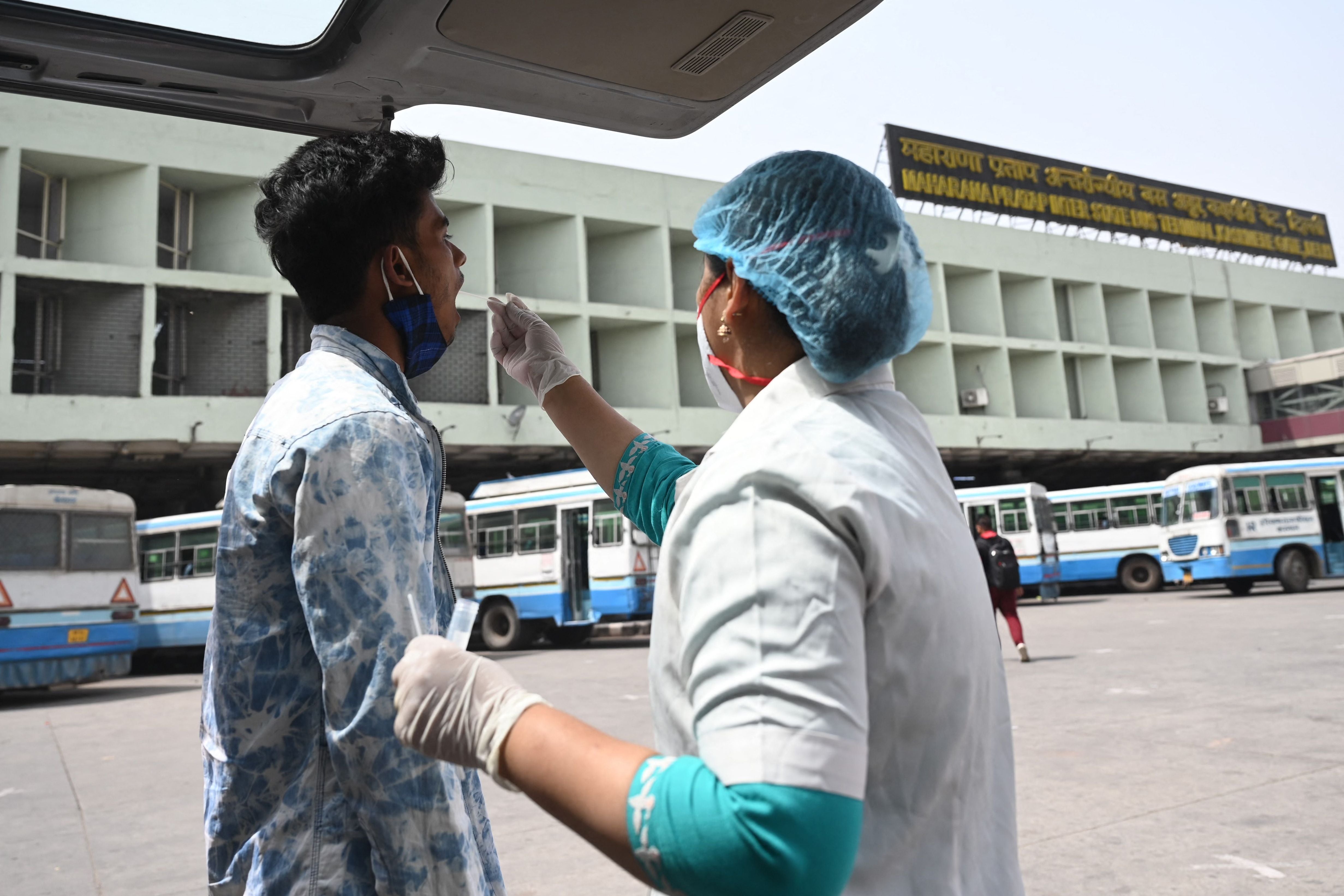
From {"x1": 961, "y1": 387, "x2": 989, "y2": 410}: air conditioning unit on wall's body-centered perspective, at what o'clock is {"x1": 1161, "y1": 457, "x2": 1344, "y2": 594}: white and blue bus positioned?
The white and blue bus is roughly at 11 o'clock from the air conditioning unit on wall.

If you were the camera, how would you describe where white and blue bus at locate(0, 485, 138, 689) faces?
facing away from the viewer

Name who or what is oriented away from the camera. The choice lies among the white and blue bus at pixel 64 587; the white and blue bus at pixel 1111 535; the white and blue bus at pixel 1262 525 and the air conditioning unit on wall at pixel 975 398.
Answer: the white and blue bus at pixel 64 587

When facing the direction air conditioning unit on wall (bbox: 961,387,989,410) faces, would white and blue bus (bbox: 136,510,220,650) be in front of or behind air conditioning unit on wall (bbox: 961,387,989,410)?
in front

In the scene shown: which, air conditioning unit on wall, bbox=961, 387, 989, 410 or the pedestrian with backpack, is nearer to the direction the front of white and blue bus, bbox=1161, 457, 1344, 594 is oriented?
the pedestrian with backpack

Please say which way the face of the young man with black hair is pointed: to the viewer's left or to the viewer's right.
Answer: to the viewer's right

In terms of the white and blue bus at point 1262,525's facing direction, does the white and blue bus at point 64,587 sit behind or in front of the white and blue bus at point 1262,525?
in front

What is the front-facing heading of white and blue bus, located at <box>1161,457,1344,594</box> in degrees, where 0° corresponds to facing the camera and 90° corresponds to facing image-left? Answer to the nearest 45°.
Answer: approximately 45°

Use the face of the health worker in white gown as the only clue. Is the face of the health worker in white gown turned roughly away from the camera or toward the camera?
away from the camera

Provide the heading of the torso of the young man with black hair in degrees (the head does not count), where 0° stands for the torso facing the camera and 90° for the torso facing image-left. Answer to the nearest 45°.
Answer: approximately 225°

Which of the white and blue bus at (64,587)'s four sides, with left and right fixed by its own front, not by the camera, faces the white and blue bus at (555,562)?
right

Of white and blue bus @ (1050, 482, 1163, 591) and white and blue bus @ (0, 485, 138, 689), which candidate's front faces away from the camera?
white and blue bus @ (0, 485, 138, 689)

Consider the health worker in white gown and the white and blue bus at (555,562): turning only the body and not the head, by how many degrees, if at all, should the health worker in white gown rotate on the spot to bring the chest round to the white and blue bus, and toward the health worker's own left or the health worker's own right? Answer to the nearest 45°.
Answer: approximately 45° to the health worker's own right

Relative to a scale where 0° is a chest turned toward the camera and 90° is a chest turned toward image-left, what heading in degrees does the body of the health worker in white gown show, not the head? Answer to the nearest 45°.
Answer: approximately 135°
